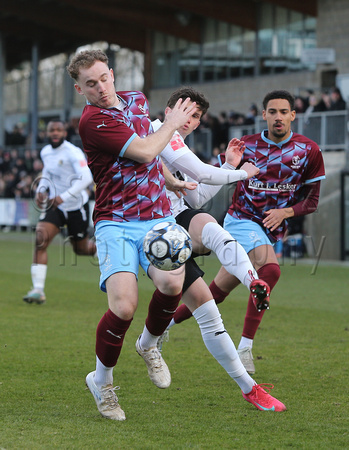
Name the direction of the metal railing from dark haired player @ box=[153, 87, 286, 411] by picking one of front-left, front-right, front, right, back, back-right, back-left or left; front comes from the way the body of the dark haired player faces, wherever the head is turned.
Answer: back-left

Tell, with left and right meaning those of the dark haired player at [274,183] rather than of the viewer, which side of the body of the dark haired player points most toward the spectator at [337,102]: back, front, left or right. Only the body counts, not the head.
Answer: back

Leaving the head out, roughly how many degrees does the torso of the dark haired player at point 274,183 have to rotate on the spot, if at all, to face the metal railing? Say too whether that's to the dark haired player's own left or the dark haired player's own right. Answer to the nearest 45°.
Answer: approximately 180°

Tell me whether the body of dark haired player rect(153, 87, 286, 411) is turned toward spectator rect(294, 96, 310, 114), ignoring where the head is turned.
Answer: no

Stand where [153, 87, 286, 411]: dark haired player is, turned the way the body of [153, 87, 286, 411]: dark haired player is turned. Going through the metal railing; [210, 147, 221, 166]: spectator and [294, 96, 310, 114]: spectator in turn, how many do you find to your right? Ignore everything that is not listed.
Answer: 0

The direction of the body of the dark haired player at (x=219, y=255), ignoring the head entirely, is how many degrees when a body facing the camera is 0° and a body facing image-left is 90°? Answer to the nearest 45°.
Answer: approximately 315°

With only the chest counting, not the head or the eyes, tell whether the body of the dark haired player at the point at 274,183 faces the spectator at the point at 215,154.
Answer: no

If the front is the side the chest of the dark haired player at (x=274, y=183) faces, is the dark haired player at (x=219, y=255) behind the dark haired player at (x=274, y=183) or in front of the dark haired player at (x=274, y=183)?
in front

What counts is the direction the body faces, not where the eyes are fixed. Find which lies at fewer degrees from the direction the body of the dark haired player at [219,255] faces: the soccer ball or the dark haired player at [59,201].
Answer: the soccer ball

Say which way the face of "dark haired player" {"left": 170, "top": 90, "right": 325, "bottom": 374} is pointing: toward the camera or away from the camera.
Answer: toward the camera

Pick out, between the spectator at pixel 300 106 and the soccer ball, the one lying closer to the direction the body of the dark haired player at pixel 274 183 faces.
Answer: the soccer ball

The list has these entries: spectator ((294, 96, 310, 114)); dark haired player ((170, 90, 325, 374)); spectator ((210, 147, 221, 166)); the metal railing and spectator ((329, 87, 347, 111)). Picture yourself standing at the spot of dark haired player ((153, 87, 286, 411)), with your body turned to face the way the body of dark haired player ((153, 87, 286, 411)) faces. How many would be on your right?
0

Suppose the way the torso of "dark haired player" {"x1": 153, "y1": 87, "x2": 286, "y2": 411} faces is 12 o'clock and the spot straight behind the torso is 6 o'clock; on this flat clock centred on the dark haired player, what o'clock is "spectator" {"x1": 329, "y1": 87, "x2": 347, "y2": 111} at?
The spectator is roughly at 8 o'clock from the dark haired player.

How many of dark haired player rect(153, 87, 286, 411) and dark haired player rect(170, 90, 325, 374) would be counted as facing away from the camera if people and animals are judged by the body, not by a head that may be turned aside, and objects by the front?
0

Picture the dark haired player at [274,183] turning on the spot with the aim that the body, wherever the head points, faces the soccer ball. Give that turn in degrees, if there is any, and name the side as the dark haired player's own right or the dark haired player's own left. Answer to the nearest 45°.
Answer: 0° — they already face it

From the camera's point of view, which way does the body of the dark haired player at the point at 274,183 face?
toward the camera
